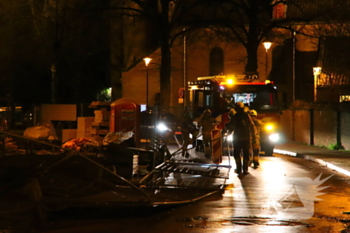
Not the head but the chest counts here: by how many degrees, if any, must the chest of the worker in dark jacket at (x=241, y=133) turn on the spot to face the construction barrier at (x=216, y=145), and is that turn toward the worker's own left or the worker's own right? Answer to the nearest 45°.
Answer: approximately 45° to the worker's own left

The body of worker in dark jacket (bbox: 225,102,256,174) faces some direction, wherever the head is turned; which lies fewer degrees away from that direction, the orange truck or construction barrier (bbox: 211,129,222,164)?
the orange truck

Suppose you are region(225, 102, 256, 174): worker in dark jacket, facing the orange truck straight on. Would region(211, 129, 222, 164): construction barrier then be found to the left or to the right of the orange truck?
left
